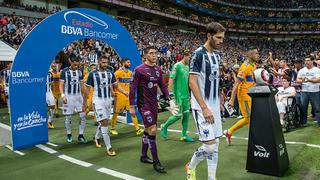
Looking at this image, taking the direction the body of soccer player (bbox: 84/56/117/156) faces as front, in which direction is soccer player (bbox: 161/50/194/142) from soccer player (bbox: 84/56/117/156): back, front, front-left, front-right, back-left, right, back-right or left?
front-left

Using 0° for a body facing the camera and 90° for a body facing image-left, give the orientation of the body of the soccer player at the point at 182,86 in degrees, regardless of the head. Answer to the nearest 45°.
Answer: approximately 315°

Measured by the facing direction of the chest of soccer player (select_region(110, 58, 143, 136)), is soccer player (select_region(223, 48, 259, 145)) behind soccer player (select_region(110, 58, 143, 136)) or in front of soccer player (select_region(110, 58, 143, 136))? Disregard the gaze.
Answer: in front

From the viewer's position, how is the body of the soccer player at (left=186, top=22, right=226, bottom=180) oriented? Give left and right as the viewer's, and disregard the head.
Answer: facing the viewer and to the right of the viewer

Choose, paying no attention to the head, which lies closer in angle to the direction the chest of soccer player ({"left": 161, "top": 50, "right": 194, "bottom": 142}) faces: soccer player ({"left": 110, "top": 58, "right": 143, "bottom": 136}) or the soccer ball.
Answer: the soccer ball

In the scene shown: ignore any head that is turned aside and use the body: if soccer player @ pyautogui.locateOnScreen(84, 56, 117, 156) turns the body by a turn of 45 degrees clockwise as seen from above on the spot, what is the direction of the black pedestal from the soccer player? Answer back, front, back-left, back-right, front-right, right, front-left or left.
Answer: front-left

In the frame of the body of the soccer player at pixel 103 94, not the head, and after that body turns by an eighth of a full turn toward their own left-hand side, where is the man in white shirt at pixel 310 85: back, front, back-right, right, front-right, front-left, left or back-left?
front

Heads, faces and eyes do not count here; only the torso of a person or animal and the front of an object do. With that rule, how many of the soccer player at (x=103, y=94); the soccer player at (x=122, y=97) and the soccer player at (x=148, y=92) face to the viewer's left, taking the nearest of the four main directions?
0

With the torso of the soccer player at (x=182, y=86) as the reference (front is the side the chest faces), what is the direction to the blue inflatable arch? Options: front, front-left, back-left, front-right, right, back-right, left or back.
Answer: back-right
